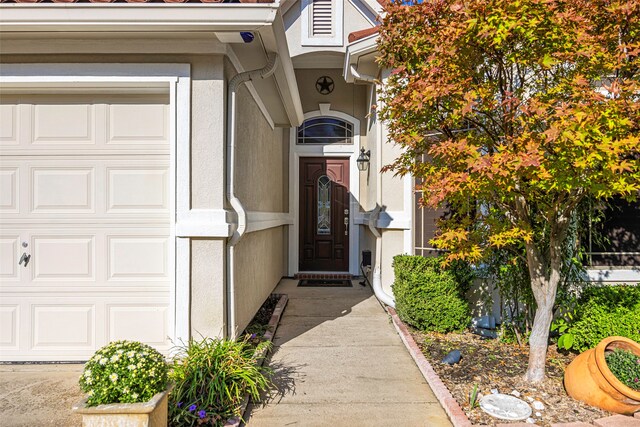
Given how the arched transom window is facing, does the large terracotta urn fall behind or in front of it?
in front

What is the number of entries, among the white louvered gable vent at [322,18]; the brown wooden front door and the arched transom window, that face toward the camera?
3

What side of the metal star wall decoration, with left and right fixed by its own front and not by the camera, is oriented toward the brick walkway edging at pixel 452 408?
front

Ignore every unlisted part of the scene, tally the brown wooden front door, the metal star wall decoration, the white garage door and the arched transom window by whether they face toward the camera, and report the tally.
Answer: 4

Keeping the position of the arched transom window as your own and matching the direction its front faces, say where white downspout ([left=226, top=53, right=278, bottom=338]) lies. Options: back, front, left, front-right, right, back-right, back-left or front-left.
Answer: front

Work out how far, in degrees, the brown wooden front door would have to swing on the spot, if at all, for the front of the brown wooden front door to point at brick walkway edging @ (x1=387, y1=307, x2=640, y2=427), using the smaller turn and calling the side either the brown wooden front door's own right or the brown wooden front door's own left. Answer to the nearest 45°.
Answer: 0° — it already faces it

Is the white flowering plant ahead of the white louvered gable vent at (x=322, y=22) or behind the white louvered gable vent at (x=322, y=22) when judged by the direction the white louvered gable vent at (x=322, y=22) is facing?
ahead

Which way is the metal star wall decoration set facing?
toward the camera

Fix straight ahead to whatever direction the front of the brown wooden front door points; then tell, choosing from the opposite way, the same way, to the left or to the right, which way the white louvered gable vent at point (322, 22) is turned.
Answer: the same way

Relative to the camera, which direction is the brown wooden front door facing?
toward the camera

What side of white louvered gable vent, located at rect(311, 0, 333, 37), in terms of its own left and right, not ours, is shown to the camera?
front
